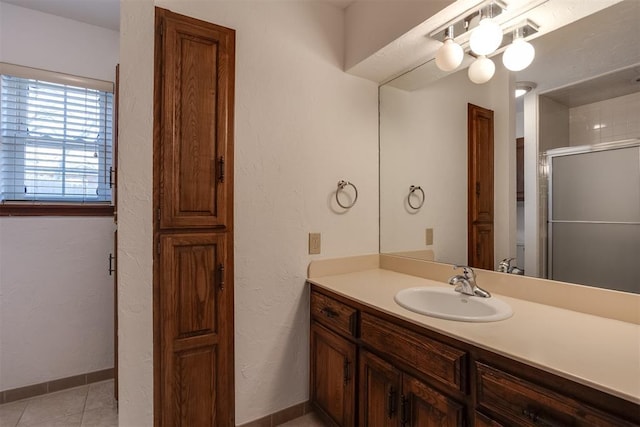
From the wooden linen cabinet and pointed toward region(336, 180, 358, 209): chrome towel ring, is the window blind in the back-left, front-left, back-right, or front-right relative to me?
back-left

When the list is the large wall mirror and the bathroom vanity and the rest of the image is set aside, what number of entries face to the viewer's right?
0

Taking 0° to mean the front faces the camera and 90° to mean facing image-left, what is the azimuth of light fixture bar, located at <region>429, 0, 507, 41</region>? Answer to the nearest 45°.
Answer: approximately 45°

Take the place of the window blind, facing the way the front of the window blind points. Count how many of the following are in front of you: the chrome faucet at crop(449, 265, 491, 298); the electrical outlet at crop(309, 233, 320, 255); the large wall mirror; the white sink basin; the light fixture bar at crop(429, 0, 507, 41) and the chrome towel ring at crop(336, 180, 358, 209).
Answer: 6

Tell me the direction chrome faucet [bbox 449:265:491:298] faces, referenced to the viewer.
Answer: facing the viewer and to the left of the viewer

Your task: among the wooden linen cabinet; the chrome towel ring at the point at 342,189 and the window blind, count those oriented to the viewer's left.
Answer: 0

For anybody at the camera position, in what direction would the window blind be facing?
facing the viewer and to the right of the viewer

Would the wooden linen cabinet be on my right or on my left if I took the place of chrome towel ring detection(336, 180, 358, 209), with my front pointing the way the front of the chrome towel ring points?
on my right

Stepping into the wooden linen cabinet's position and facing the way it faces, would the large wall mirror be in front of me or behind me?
in front

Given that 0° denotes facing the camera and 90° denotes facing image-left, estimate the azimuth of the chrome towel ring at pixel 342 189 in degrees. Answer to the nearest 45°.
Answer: approximately 315°

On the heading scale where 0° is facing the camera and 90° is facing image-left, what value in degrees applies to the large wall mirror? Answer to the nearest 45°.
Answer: approximately 45°

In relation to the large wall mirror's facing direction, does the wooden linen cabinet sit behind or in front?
in front
